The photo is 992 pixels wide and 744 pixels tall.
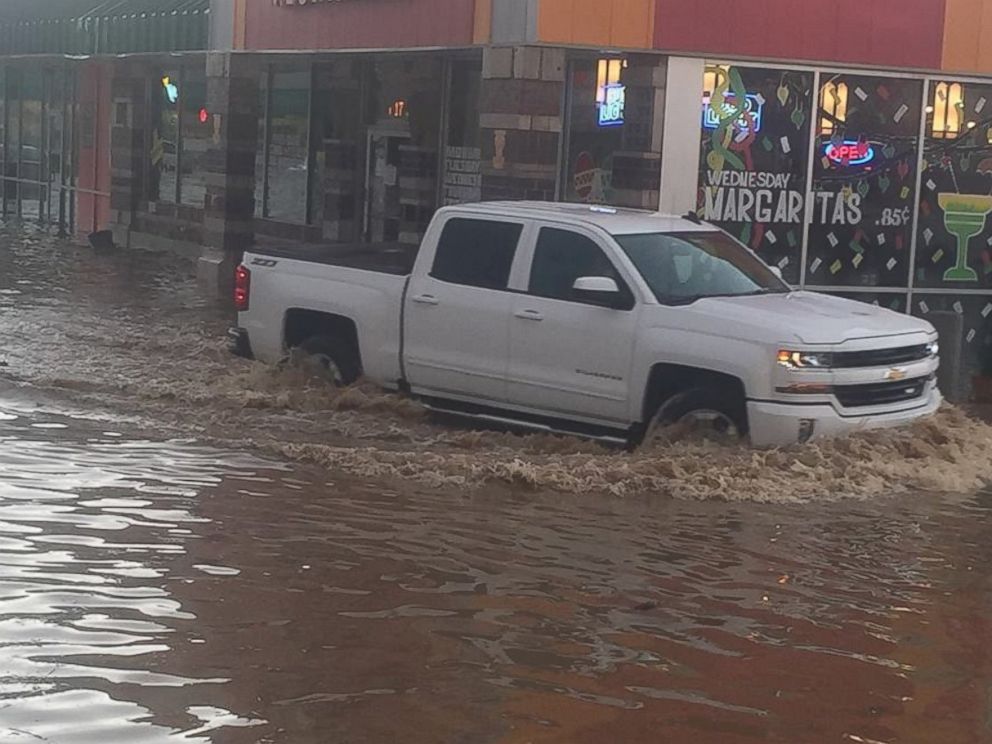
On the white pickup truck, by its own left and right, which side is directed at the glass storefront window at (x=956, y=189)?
left

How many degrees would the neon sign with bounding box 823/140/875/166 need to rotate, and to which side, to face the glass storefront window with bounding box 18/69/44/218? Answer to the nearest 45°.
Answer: approximately 135° to its right

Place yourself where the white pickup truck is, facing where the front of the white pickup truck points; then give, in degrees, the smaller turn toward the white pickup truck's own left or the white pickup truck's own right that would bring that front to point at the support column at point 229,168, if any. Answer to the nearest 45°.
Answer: approximately 180°

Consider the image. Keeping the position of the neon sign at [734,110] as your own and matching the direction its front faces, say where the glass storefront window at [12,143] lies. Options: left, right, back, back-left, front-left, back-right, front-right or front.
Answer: back-right

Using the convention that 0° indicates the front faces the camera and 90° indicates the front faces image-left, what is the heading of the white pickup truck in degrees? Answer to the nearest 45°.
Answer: approximately 315°

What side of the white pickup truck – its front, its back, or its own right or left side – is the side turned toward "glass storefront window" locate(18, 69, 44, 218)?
back

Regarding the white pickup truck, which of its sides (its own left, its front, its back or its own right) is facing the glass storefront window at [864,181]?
left

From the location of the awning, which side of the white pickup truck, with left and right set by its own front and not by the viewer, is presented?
back
